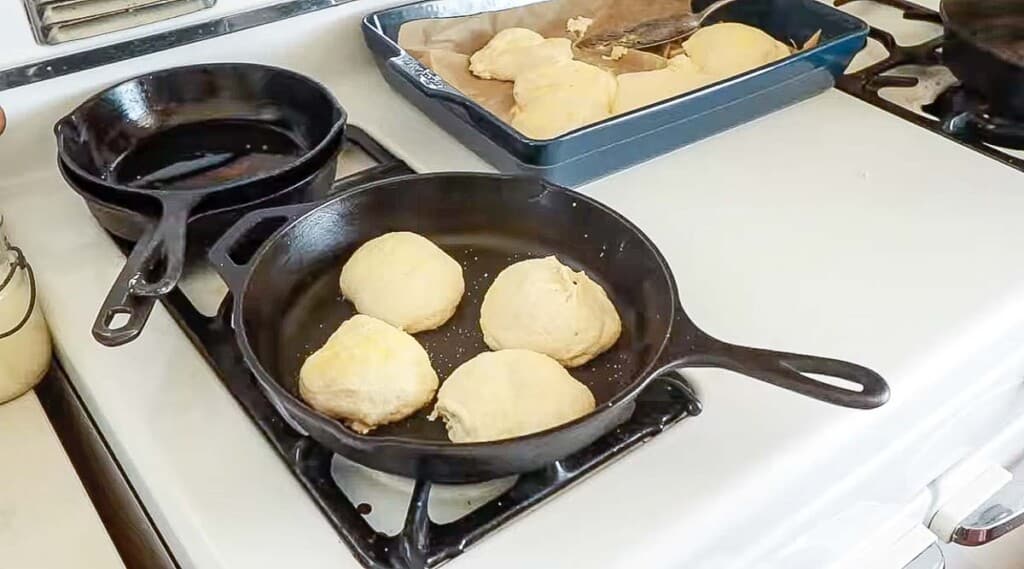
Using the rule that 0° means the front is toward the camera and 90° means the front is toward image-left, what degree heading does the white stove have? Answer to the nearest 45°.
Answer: approximately 315°
